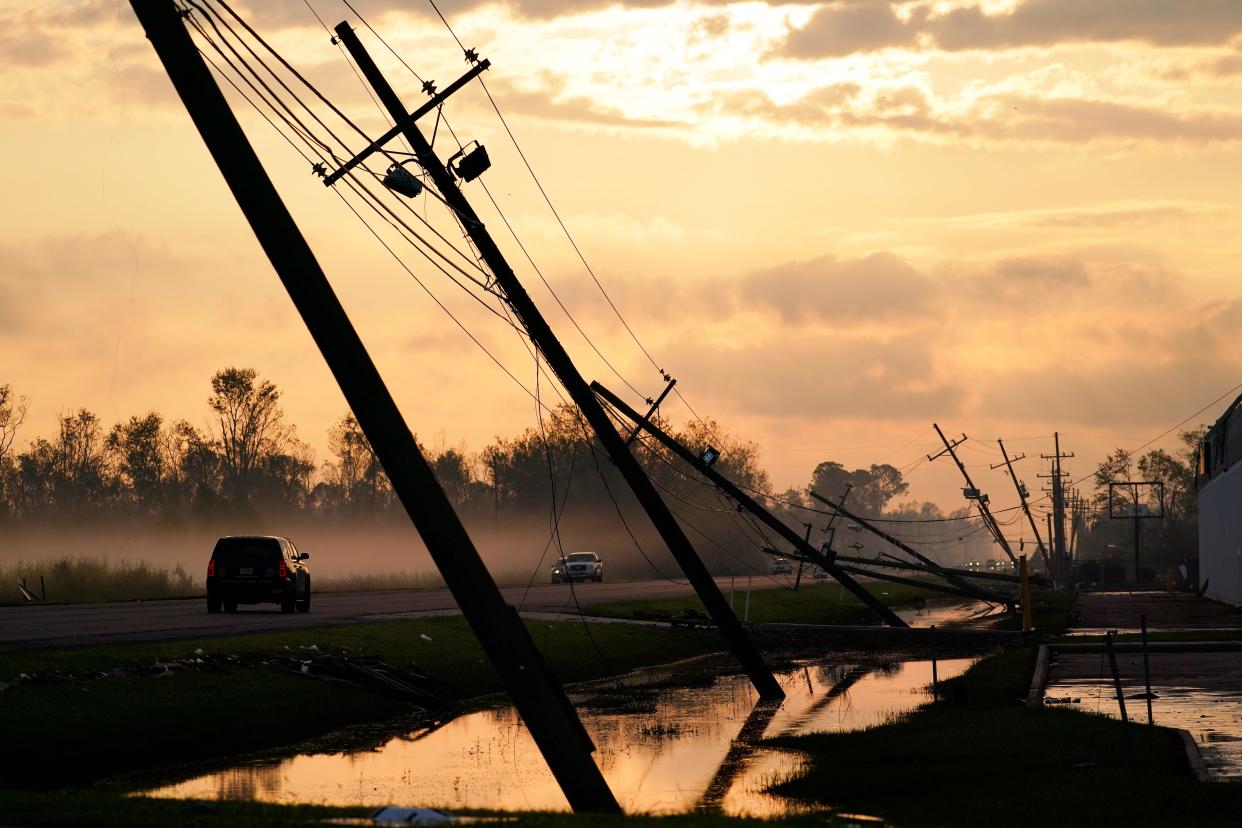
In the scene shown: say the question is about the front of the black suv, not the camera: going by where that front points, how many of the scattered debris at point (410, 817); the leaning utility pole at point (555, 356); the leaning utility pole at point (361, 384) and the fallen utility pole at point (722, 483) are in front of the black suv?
0

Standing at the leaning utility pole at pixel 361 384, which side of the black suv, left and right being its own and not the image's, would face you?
back

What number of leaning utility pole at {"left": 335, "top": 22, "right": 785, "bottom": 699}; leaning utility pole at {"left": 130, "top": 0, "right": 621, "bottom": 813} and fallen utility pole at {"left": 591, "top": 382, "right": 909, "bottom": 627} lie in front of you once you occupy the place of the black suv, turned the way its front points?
0

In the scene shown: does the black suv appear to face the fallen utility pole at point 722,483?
no

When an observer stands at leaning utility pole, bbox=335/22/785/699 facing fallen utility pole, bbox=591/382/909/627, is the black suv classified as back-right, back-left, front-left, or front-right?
front-left

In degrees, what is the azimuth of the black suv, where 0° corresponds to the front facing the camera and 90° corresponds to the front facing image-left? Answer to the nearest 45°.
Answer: approximately 180°

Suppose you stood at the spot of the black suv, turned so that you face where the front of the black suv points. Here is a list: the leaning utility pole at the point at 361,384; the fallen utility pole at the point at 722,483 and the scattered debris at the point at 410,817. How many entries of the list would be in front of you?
0

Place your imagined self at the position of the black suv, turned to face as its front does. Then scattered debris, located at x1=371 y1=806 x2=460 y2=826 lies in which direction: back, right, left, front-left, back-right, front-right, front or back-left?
back

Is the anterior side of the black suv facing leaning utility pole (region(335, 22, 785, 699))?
no
